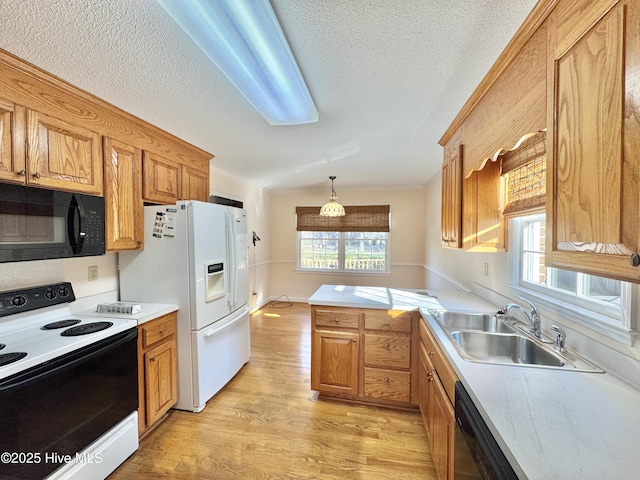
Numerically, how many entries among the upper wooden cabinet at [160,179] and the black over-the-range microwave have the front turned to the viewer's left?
0

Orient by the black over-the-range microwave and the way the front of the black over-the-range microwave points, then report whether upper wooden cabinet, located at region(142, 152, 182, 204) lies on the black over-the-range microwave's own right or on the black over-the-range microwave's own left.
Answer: on the black over-the-range microwave's own left

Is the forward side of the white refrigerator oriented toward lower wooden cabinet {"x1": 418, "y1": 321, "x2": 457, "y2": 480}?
yes

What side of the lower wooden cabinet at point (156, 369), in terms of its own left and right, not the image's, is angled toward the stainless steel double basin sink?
front

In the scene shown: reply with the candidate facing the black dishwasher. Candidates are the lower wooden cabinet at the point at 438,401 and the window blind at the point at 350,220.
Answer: the window blind

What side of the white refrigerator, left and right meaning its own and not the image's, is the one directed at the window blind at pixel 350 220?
left

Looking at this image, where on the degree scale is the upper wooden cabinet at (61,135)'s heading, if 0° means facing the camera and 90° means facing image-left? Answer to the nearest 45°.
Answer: approximately 315°

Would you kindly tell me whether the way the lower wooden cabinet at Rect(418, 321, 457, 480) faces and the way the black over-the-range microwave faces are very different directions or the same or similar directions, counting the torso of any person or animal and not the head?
very different directions

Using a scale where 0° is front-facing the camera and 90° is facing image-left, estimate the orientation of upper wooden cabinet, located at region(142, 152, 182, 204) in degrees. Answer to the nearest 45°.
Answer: approximately 315°

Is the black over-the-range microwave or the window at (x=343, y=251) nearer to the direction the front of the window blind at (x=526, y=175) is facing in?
the black over-the-range microwave

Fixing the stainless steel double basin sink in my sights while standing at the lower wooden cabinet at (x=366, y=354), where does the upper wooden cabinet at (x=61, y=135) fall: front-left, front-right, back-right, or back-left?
back-right
